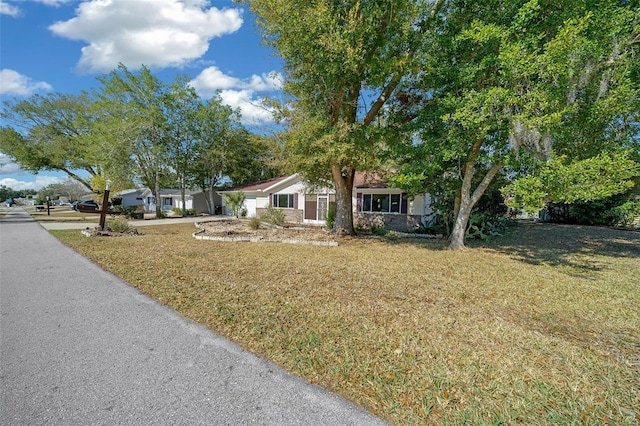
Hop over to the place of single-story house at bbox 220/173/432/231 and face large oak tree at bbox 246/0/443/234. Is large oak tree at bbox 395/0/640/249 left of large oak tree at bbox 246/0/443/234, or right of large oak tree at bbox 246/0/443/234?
left

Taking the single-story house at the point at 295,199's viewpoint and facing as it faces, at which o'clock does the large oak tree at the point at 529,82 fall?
The large oak tree is roughly at 10 o'clock from the single-story house.

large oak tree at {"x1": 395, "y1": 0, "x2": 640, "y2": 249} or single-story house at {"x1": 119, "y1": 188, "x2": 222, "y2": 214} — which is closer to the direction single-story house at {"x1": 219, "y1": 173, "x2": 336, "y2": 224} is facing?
the large oak tree

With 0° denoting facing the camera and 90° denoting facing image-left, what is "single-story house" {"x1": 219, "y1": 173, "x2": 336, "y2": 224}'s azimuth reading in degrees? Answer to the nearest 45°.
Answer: approximately 45°

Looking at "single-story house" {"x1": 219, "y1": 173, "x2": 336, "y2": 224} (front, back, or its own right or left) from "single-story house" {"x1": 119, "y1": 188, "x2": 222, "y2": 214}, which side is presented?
right
